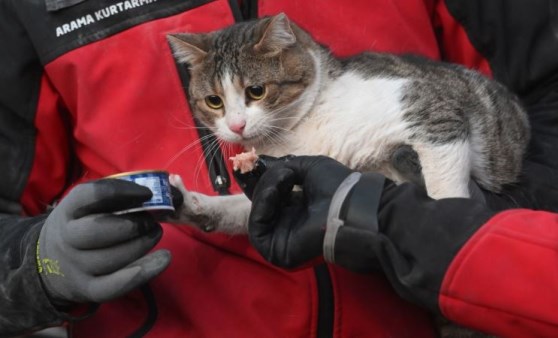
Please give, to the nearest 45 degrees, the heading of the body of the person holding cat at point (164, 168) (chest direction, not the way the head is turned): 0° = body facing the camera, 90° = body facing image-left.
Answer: approximately 0°

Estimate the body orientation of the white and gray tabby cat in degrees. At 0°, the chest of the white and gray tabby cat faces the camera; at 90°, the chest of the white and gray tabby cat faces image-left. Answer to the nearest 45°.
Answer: approximately 45°
